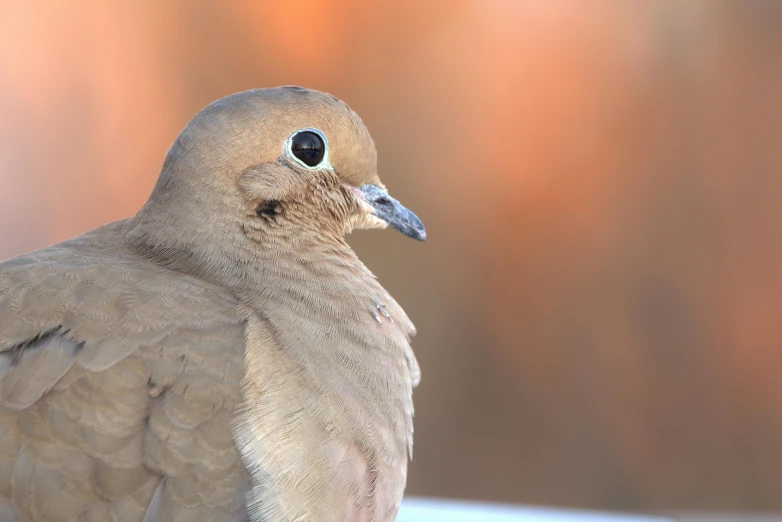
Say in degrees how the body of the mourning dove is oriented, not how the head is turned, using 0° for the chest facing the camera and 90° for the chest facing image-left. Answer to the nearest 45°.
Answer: approximately 270°
